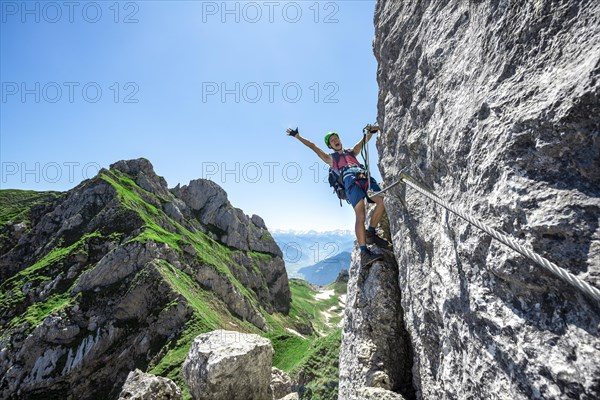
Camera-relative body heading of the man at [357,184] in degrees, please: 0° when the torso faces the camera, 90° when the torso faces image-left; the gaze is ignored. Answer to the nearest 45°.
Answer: approximately 315°
